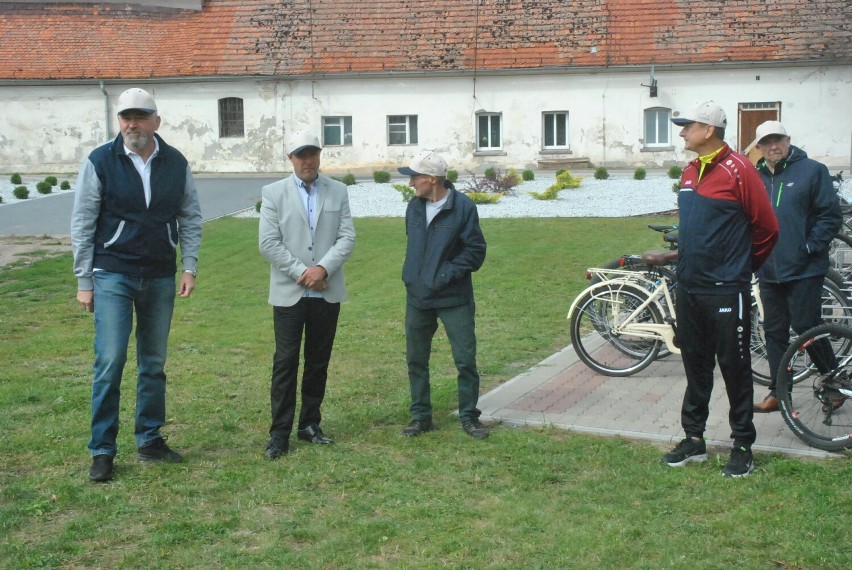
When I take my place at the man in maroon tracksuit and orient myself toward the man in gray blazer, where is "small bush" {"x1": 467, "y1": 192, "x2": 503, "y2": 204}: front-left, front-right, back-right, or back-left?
front-right

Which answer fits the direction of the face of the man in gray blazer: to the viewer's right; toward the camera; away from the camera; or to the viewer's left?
toward the camera

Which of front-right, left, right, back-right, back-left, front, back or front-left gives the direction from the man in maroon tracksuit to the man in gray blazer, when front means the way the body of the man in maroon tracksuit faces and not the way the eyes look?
front-right

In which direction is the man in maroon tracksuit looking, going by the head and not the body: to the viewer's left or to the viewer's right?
to the viewer's left

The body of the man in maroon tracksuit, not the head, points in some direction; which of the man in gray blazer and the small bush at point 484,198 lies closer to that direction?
the man in gray blazer

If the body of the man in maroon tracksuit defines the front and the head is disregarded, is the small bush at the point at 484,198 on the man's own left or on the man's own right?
on the man's own right

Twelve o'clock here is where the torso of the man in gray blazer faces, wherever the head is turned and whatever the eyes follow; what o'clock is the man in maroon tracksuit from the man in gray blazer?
The man in maroon tracksuit is roughly at 10 o'clock from the man in gray blazer.

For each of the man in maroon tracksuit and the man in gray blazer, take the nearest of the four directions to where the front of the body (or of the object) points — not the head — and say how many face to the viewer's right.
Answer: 0

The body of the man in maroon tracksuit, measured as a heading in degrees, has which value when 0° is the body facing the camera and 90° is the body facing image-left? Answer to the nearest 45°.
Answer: approximately 45°

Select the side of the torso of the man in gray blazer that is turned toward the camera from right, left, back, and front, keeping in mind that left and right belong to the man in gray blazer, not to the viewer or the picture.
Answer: front
